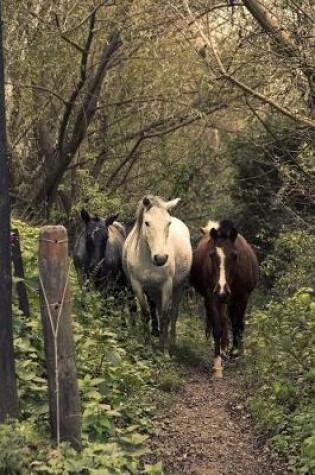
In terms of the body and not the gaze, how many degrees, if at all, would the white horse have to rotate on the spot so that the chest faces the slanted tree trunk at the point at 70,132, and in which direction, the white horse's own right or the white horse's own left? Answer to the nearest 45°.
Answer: approximately 180°

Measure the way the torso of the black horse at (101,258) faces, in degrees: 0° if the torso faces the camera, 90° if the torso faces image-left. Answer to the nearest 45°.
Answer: approximately 0°

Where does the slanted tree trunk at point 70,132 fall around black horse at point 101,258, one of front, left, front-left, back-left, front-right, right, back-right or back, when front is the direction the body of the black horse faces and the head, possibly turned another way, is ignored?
back

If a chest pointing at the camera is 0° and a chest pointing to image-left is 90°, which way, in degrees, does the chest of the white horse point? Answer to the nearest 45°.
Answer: approximately 0°

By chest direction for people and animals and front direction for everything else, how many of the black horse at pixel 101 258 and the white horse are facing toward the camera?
2

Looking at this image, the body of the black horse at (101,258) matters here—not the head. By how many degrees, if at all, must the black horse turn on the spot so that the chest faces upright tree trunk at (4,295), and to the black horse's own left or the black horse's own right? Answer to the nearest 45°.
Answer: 0° — it already faces it
